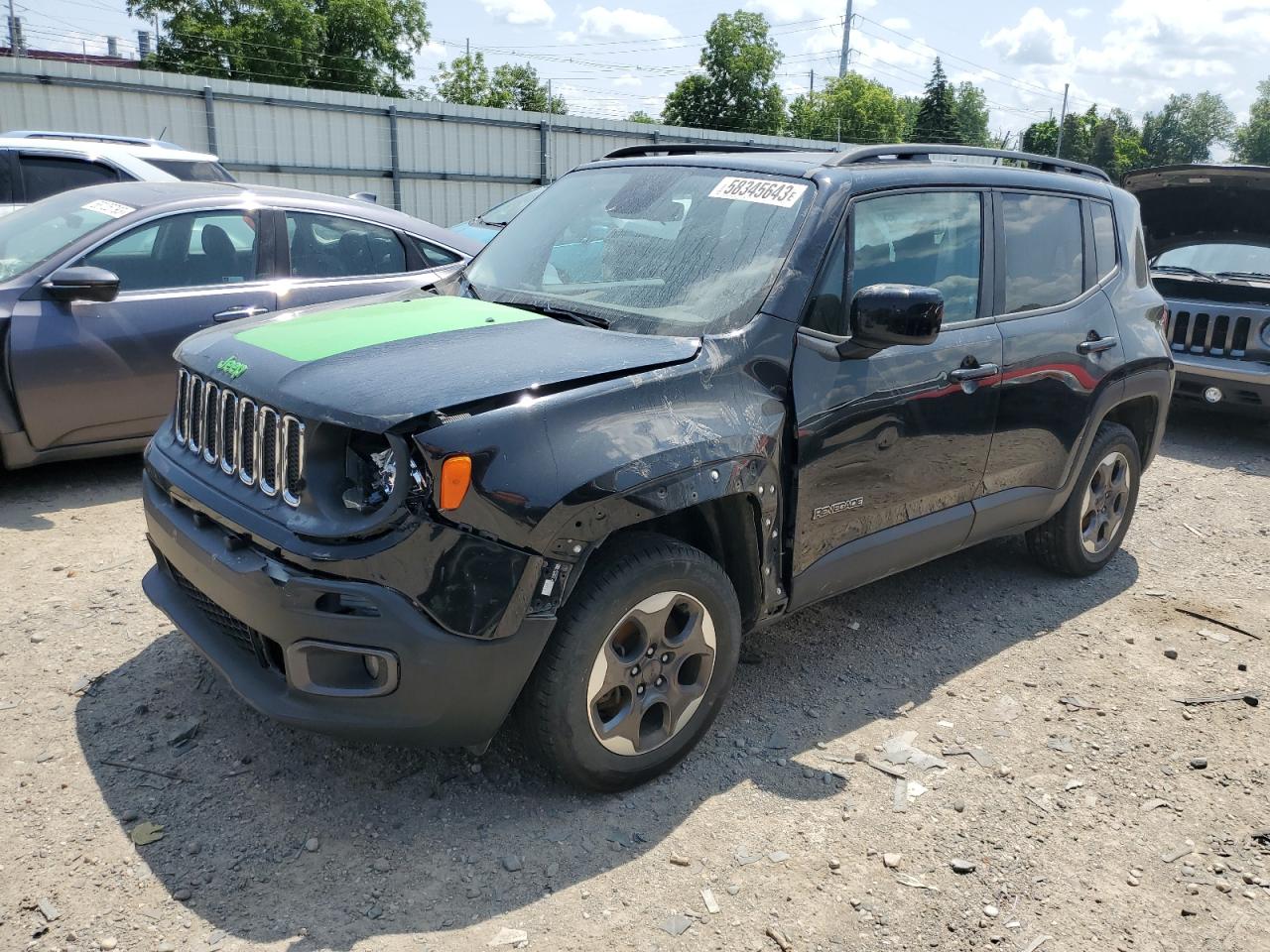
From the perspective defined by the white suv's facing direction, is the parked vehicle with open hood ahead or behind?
behind

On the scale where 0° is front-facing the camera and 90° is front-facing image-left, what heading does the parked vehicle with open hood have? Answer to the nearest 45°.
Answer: approximately 45°

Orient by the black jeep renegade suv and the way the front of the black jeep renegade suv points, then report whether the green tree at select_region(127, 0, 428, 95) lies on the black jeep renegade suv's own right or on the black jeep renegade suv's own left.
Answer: on the black jeep renegade suv's own right

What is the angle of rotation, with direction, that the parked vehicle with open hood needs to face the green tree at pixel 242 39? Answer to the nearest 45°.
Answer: approximately 90° to its right

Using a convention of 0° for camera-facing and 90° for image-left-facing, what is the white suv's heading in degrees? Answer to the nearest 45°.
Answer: approximately 90°

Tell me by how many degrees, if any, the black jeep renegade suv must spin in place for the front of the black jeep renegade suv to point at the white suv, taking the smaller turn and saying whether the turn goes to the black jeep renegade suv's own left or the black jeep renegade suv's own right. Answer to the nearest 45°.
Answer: approximately 90° to the black jeep renegade suv's own right

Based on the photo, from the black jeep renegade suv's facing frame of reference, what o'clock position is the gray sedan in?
The gray sedan is roughly at 3 o'clock from the black jeep renegade suv.
